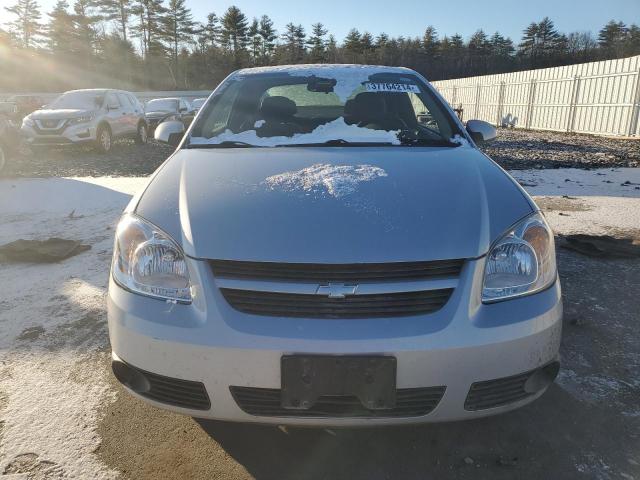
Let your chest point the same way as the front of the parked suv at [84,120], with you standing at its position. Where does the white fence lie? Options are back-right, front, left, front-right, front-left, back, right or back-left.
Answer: back-left

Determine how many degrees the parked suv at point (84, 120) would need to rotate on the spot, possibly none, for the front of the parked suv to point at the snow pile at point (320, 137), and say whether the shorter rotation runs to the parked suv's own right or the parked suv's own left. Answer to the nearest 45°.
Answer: approximately 45° to the parked suv's own left

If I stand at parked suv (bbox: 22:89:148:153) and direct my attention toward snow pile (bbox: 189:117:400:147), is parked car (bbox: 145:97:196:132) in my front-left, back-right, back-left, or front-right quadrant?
back-left

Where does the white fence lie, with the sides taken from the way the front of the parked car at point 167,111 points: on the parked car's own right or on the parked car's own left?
on the parked car's own left

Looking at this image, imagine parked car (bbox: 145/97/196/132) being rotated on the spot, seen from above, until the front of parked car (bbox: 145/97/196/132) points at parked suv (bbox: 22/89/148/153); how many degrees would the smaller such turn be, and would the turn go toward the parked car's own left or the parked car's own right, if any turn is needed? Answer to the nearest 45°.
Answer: approximately 45° to the parked car's own left

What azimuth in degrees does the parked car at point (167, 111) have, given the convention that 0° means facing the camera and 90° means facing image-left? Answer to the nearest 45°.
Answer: approximately 45°

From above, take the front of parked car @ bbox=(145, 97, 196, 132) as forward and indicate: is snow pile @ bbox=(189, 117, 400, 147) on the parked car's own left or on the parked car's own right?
on the parked car's own left

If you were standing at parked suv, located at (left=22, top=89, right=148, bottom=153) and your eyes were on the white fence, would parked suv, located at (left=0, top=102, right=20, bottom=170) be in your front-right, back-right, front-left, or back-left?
back-right
